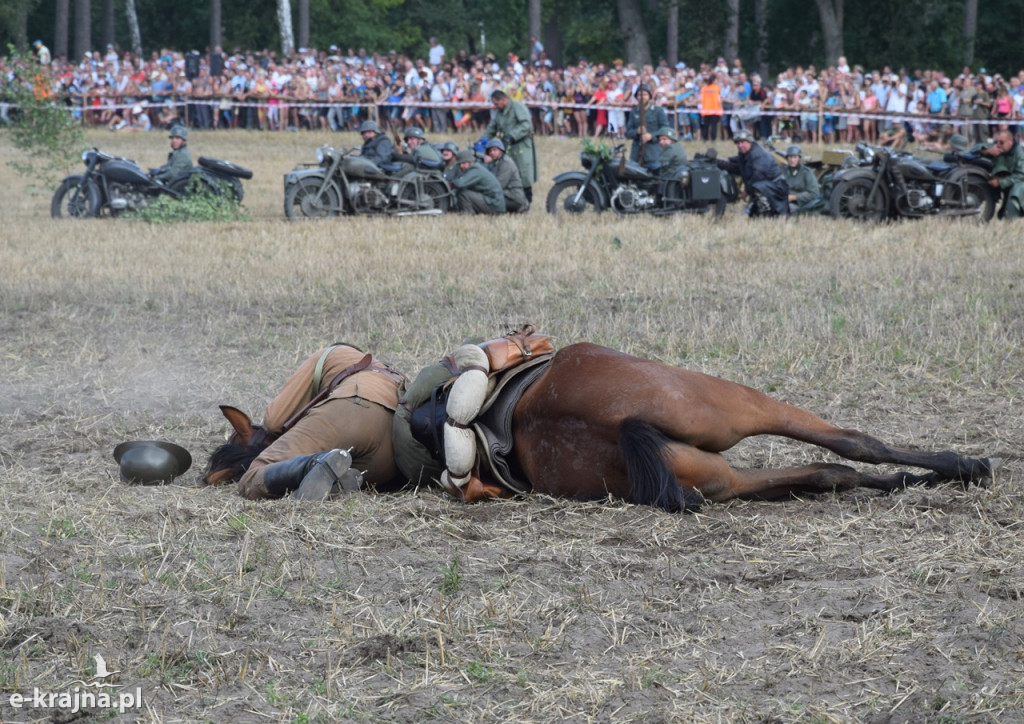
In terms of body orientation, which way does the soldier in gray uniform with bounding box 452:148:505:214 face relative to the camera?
to the viewer's left

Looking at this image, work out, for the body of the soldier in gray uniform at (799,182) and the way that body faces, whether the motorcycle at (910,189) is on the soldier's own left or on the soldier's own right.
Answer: on the soldier's own left

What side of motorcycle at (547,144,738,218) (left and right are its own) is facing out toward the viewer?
left

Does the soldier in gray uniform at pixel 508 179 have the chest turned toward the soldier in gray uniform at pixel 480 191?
yes

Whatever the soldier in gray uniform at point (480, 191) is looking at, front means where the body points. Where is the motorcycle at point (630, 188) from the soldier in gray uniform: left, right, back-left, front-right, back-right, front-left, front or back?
back

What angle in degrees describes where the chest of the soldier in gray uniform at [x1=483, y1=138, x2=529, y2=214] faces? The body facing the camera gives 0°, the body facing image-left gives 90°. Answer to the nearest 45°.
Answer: approximately 45°

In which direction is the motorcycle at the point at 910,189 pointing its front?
to the viewer's left
